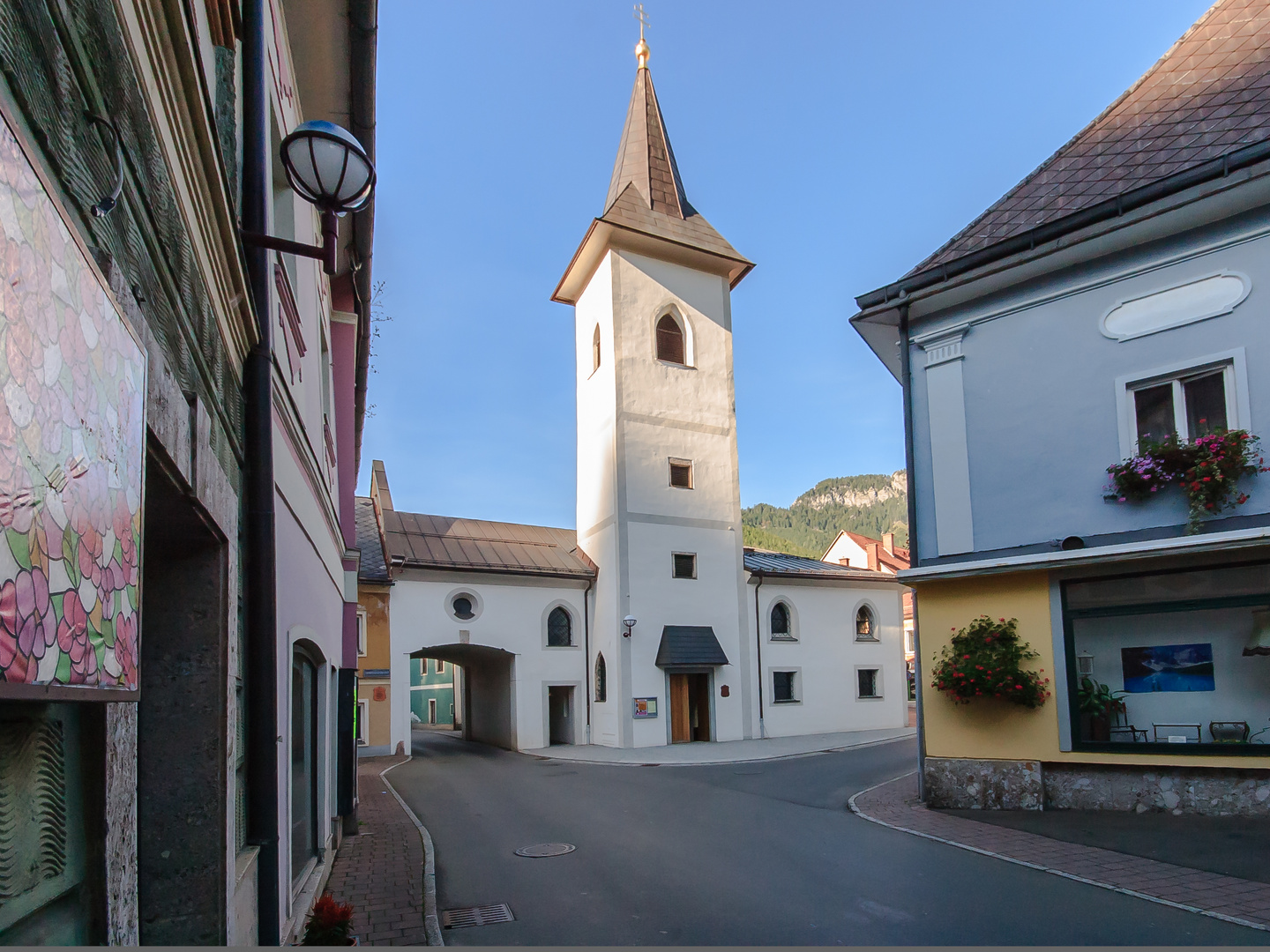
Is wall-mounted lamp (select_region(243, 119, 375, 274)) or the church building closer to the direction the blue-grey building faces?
the wall-mounted lamp

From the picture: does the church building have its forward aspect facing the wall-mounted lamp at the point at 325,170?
yes

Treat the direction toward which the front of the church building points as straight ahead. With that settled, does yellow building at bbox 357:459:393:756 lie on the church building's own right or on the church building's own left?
on the church building's own right

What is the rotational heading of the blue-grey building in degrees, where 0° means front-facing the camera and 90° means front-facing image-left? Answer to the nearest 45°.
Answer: approximately 45°

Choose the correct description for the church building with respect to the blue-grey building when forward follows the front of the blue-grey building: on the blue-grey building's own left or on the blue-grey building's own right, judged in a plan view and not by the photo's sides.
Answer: on the blue-grey building's own right
